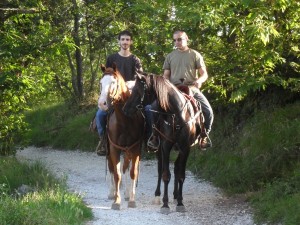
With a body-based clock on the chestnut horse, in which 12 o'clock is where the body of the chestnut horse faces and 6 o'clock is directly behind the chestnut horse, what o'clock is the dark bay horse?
The dark bay horse is roughly at 10 o'clock from the chestnut horse.

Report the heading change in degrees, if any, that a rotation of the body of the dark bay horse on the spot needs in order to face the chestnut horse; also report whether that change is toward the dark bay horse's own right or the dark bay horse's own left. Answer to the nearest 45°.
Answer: approximately 90° to the dark bay horse's own right

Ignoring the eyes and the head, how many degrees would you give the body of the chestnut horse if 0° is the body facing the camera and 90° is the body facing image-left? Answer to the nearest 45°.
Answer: approximately 0°

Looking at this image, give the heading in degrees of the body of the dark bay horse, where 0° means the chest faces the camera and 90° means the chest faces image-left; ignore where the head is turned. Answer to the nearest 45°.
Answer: approximately 0°

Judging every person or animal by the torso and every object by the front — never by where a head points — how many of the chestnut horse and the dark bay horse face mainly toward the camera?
2
